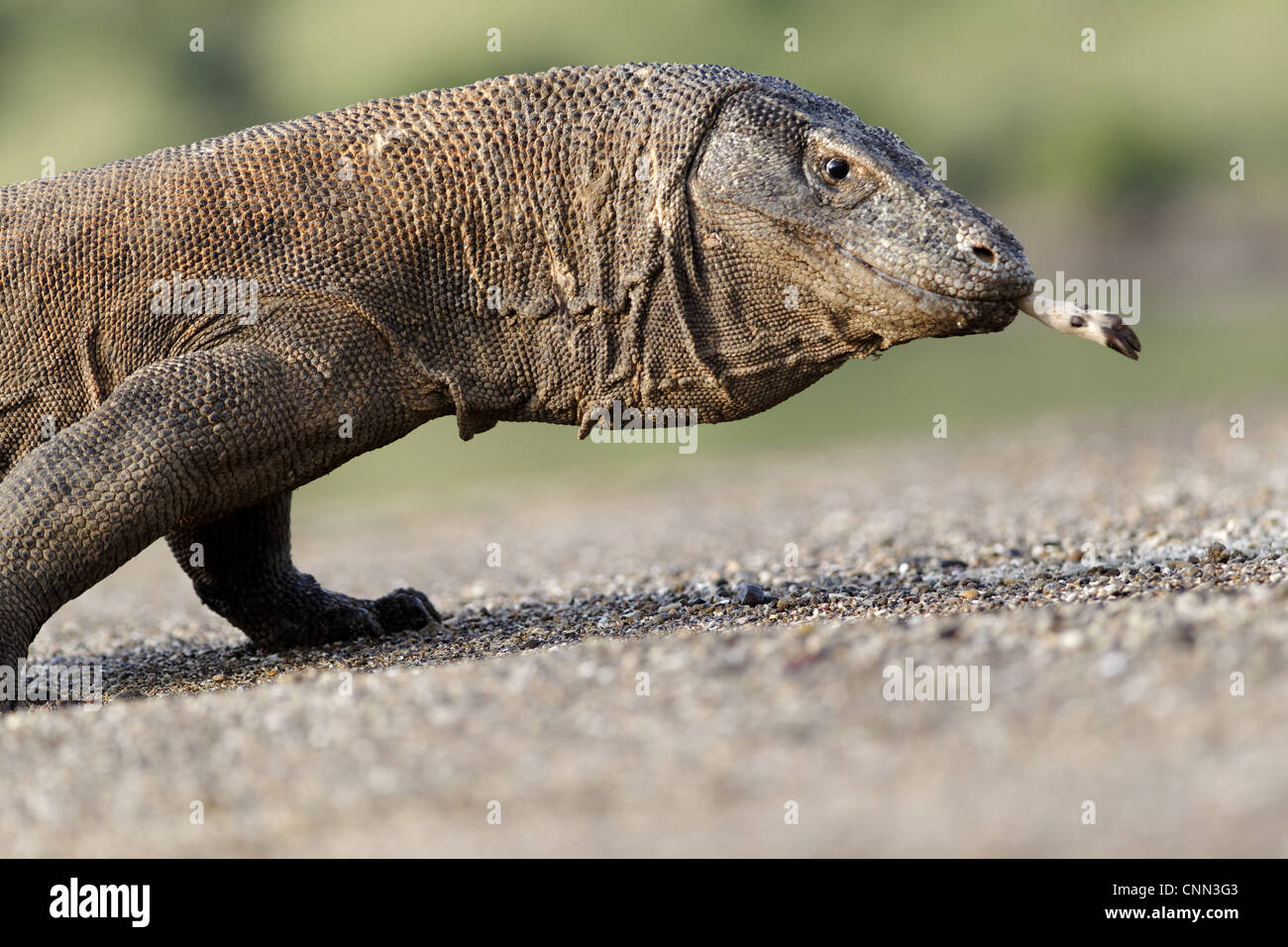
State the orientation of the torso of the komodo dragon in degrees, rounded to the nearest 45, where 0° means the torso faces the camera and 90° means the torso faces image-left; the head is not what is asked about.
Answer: approximately 270°
